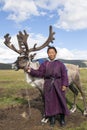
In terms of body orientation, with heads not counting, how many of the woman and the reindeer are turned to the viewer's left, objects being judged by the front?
1

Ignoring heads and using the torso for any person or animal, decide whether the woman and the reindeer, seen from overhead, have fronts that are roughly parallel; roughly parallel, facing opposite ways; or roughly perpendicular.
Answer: roughly perpendicular

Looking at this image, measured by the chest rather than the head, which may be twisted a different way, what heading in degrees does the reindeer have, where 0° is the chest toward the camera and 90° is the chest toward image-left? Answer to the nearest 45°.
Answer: approximately 90°

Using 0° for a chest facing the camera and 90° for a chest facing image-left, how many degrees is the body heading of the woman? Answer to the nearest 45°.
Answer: approximately 0°
